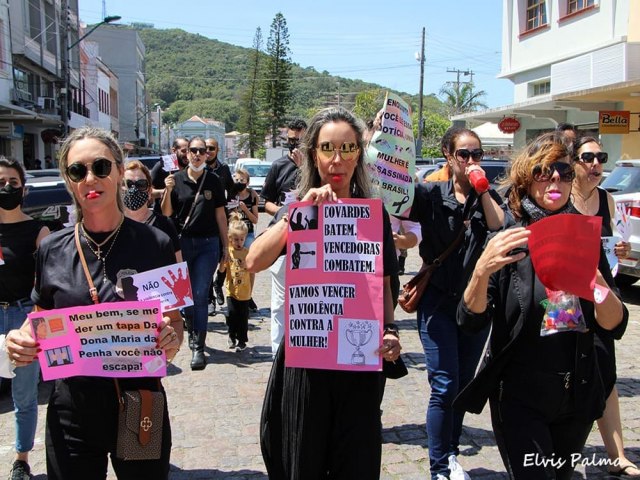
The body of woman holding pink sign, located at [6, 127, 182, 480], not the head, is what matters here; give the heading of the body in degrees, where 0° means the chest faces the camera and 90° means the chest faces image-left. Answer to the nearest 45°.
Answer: approximately 0°

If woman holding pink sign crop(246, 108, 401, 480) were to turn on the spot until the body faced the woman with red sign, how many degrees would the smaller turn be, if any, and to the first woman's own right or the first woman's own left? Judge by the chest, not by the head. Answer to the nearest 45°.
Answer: approximately 90° to the first woman's own left

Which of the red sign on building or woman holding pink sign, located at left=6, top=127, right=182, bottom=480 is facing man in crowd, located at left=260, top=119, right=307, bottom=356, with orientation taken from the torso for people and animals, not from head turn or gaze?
the red sign on building

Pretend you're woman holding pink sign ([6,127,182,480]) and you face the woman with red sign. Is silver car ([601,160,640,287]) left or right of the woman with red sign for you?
left

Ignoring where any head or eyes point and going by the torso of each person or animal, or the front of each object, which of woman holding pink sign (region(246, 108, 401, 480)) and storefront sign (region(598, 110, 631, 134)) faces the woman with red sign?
the storefront sign

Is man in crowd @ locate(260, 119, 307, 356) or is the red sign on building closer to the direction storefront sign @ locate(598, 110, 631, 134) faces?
the man in crowd
